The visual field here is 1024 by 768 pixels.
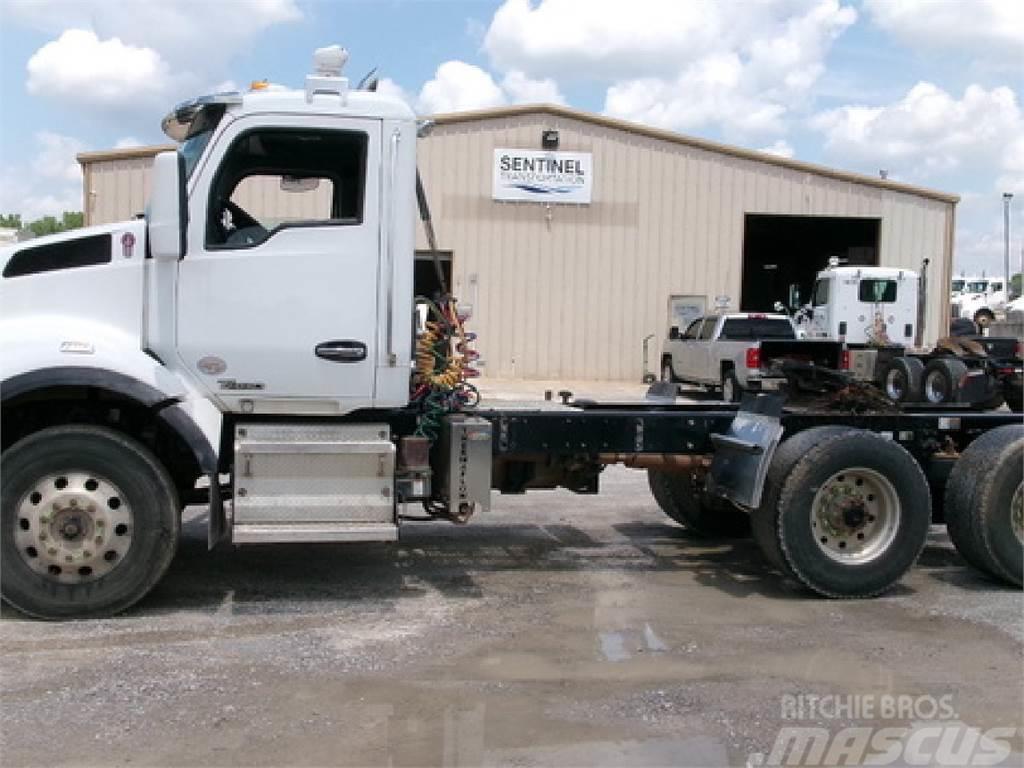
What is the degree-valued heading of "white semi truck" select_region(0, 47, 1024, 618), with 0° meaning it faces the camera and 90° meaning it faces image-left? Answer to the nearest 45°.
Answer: approximately 90°

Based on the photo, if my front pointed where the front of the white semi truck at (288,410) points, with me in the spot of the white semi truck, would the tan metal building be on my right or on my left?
on my right

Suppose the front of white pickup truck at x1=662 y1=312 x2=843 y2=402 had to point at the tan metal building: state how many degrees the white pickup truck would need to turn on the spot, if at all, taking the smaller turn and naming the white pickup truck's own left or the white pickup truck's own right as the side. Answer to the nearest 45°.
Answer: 0° — it already faces it

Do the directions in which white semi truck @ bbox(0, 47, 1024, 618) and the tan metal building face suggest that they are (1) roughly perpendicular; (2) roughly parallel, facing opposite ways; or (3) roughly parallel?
roughly perpendicular

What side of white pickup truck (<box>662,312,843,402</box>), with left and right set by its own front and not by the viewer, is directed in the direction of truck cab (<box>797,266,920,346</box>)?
right

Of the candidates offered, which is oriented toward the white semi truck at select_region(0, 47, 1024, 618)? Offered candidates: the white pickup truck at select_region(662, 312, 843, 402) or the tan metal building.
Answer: the tan metal building

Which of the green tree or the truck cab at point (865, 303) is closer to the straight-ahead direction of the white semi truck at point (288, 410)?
the green tree

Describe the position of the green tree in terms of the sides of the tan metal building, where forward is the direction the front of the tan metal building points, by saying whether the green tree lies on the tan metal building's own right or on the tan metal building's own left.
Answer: on the tan metal building's own right

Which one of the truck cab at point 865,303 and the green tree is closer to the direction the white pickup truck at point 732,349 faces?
the green tree

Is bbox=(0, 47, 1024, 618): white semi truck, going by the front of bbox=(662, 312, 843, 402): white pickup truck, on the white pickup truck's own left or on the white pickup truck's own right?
on the white pickup truck's own left

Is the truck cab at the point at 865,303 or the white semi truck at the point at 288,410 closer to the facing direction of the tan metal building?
the white semi truck

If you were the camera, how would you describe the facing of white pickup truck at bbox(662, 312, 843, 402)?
facing away from the viewer and to the left of the viewer

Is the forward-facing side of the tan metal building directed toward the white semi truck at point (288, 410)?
yes

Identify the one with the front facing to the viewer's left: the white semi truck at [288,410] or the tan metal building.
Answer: the white semi truck

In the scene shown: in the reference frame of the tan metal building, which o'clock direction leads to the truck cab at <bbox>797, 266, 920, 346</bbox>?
The truck cab is roughly at 10 o'clock from the tan metal building.
